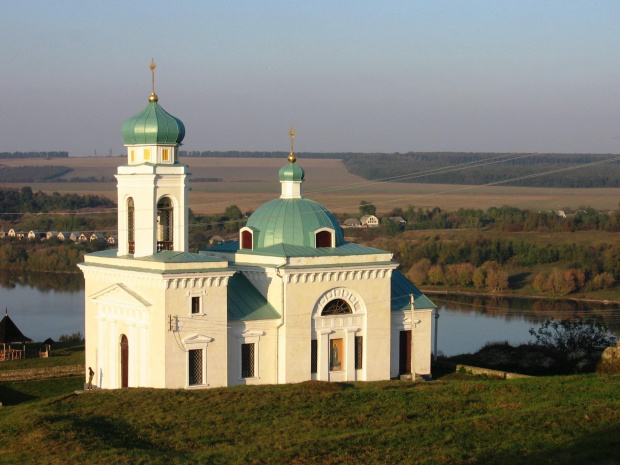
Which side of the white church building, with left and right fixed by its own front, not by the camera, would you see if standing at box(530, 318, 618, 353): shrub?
back

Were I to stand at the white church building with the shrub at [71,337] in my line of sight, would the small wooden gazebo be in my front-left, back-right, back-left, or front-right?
front-left

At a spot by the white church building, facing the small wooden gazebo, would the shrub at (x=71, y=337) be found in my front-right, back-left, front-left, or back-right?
front-right

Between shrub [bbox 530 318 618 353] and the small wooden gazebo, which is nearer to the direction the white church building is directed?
the small wooden gazebo

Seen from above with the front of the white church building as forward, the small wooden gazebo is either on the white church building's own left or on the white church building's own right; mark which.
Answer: on the white church building's own right

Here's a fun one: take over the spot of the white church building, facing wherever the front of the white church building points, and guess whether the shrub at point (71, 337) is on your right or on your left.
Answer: on your right

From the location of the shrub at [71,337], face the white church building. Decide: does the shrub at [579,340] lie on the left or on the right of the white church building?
left
